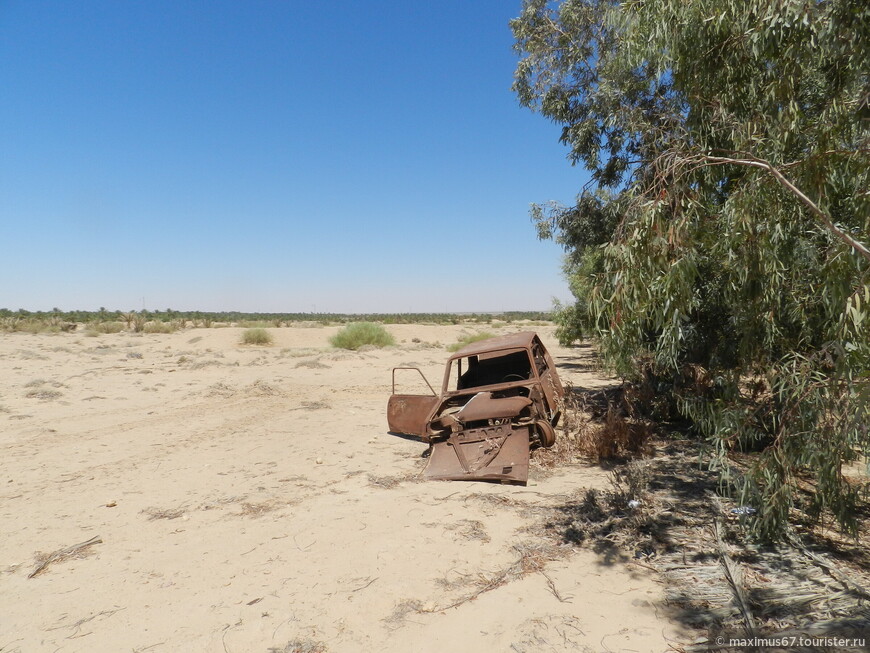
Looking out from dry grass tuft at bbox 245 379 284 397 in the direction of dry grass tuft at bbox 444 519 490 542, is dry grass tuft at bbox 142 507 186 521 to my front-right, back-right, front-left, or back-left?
front-right

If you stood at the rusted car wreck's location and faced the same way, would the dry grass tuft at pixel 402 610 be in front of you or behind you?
in front

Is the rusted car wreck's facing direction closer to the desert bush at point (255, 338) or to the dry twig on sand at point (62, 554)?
the dry twig on sand

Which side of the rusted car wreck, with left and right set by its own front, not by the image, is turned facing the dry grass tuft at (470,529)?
front

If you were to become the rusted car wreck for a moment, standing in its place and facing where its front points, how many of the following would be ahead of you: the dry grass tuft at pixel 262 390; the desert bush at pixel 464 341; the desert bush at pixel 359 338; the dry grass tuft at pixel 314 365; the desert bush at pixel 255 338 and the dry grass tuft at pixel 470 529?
1

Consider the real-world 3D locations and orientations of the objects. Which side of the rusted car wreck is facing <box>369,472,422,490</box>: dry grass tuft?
front

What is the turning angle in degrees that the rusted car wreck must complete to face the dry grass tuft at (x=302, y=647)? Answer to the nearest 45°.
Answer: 0° — it already faces it

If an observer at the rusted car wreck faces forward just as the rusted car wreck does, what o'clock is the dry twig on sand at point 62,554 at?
The dry twig on sand is roughly at 2 o'clock from the rusted car wreck.

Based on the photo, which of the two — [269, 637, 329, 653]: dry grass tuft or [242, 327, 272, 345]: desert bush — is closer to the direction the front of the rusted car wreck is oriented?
the dry grass tuft

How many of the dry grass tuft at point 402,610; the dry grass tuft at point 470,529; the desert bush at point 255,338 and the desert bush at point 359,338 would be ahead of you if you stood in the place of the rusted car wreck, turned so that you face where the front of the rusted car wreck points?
2

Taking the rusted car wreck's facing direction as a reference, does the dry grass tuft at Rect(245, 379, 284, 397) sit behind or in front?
behind

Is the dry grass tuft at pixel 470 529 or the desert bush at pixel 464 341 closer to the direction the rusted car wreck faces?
the dry grass tuft

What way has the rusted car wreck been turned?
toward the camera

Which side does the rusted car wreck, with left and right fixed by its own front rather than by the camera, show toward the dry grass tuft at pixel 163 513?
front

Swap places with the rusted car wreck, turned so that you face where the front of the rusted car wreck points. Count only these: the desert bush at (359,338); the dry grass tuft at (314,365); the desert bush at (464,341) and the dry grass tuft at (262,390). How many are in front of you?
0
